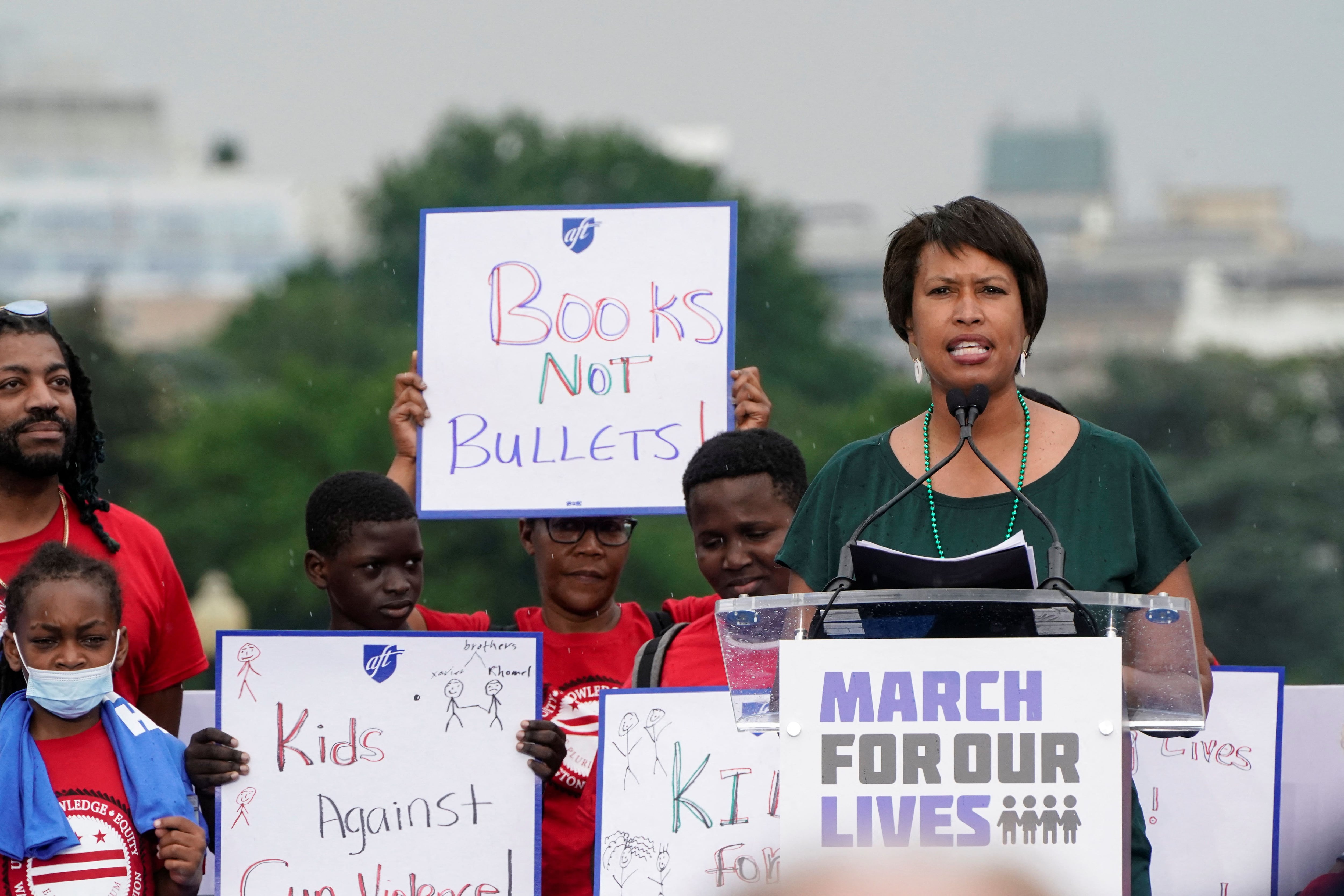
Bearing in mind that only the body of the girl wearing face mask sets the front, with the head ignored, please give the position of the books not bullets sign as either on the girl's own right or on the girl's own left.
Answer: on the girl's own left

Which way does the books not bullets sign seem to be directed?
toward the camera

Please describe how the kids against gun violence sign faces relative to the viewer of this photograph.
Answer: facing the viewer

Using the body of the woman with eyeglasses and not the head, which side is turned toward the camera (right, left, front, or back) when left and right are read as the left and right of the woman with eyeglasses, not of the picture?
front

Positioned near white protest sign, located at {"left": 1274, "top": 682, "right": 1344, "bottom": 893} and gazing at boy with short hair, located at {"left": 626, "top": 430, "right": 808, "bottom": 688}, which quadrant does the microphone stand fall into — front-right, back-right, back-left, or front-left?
front-left

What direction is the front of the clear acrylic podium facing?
toward the camera

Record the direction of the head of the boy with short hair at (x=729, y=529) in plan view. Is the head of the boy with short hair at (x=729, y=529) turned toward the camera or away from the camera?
toward the camera

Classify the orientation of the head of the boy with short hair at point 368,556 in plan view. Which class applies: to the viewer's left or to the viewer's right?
to the viewer's right

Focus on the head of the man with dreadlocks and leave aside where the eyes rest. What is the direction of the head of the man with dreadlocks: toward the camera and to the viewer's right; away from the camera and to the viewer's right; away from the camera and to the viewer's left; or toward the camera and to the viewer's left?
toward the camera and to the viewer's right

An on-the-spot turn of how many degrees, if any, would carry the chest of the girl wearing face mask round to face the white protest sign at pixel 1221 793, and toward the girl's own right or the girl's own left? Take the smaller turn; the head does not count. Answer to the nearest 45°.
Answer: approximately 90° to the girl's own left

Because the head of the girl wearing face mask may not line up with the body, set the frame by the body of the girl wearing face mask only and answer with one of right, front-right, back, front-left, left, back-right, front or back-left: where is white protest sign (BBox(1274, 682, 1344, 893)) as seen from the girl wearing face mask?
left

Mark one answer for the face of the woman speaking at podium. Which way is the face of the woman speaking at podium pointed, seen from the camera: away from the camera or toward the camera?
toward the camera

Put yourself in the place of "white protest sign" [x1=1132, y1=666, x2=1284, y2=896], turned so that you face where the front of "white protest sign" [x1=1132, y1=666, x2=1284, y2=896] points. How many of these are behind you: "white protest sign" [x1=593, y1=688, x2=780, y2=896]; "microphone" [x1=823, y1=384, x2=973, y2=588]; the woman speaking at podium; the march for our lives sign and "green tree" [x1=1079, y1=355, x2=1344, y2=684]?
1

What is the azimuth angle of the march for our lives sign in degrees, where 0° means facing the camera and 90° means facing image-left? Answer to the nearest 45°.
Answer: approximately 0°

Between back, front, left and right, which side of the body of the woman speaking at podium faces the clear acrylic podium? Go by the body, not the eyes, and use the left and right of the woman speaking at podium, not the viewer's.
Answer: front
